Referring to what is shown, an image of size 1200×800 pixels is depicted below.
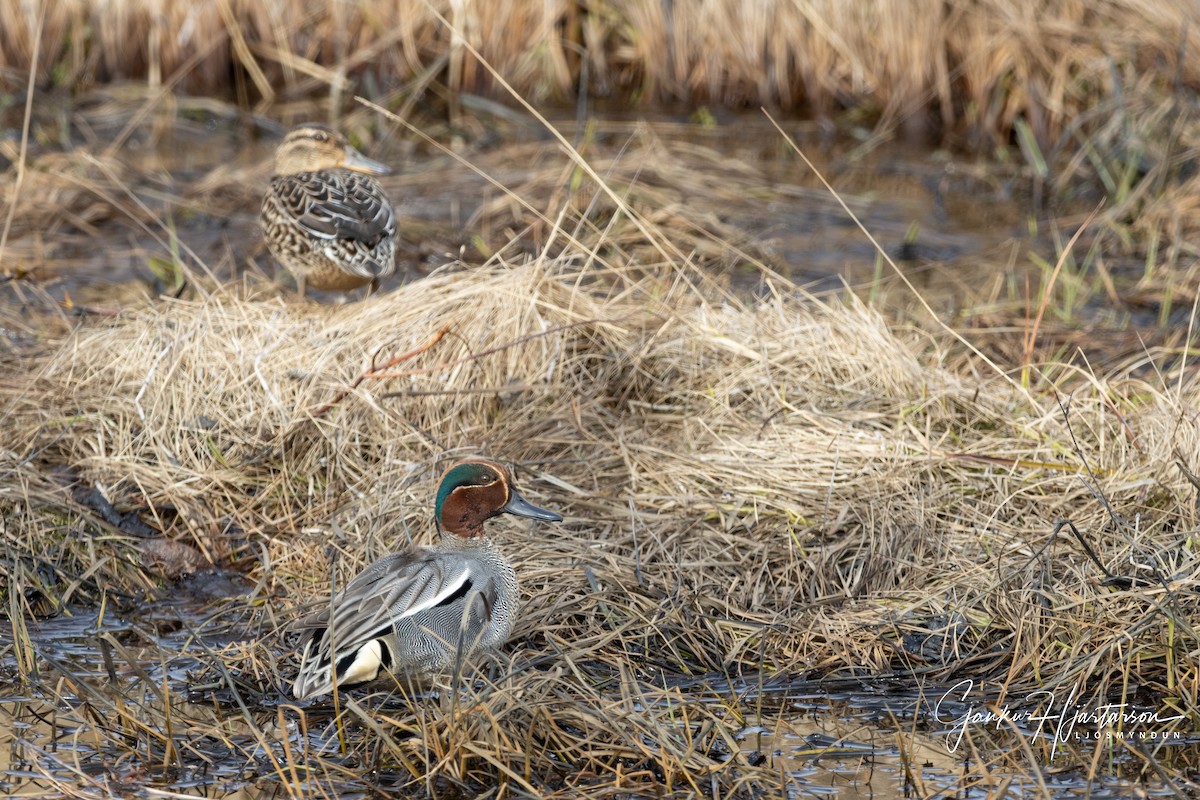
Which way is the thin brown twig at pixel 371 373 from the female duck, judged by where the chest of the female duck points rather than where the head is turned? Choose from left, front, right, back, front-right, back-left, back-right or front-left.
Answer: back-left

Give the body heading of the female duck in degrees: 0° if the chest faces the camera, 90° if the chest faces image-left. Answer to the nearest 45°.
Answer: approximately 135°

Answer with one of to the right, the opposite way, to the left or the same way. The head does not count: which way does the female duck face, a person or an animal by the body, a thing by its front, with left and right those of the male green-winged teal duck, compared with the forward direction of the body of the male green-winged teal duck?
to the left

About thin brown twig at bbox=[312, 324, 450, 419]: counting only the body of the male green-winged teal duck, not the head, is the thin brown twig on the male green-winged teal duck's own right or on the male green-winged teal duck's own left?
on the male green-winged teal duck's own left

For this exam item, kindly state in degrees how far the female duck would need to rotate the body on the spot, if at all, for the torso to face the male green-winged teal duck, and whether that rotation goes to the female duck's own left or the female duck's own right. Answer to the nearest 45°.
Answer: approximately 135° to the female duck's own left

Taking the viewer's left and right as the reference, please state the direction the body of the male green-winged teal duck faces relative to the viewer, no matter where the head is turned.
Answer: facing away from the viewer and to the right of the viewer

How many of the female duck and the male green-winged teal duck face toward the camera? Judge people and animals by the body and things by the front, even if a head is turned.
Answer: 0

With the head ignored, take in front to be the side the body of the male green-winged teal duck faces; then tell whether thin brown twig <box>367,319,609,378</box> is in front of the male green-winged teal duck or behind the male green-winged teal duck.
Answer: in front
